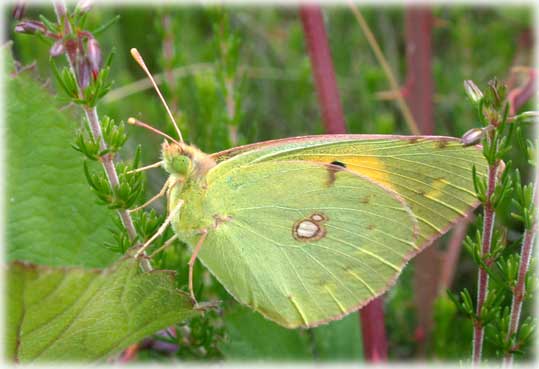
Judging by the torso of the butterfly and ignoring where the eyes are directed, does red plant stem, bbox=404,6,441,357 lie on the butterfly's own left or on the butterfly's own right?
on the butterfly's own right

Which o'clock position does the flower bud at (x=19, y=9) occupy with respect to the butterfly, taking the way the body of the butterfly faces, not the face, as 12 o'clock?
The flower bud is roughly at 11 o'clock from the butterfly.

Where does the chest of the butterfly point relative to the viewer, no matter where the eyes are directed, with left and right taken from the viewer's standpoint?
facing to the left of the viewer

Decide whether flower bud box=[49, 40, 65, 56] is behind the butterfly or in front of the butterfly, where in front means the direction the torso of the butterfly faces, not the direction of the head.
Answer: in front

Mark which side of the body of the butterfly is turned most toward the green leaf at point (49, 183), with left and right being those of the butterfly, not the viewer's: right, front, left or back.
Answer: front

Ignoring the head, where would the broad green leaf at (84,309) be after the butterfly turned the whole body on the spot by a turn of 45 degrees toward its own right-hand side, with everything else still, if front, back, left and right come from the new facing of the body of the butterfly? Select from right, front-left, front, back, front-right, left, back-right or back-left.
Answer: left

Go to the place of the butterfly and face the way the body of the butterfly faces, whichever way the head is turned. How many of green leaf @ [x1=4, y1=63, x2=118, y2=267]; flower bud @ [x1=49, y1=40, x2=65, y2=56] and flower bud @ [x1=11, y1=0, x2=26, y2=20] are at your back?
0
